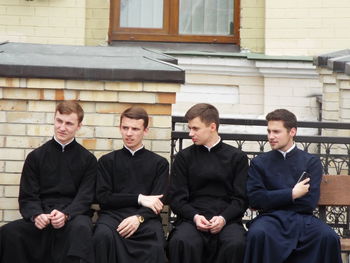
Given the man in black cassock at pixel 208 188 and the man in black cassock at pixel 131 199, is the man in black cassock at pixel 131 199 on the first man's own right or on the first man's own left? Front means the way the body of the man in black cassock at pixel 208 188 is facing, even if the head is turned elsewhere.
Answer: on the first man's own right

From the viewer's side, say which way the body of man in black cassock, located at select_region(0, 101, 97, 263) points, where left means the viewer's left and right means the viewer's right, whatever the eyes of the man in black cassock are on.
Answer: facing the viewer

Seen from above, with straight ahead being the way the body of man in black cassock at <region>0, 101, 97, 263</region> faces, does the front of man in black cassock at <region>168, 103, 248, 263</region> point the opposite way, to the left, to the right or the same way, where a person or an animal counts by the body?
the same way

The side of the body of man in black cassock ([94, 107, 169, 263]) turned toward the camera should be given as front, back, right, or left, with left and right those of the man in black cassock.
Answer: front

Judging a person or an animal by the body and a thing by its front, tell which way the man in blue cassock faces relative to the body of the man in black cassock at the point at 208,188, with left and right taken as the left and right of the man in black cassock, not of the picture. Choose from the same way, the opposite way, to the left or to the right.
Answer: the same way

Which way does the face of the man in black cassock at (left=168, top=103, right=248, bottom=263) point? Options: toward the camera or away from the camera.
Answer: toward the camera

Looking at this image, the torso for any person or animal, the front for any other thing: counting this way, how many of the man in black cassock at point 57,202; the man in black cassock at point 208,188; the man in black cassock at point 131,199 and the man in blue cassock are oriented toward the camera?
4

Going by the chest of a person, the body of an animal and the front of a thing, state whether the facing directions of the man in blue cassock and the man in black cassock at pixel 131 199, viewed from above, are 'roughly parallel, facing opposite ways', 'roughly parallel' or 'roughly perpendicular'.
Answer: roughly parallel

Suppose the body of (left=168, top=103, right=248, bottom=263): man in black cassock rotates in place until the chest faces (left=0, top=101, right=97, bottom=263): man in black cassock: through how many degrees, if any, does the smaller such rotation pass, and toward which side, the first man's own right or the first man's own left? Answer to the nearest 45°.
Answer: approximately 90° to the first man's own right

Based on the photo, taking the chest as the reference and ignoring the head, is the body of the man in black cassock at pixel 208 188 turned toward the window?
no

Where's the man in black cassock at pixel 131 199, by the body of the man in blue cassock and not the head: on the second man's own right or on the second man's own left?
on the second man's own right

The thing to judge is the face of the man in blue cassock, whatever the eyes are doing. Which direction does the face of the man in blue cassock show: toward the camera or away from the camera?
toward the camera

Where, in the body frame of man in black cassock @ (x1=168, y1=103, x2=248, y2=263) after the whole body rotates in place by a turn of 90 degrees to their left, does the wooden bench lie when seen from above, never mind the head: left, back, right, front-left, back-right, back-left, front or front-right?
front

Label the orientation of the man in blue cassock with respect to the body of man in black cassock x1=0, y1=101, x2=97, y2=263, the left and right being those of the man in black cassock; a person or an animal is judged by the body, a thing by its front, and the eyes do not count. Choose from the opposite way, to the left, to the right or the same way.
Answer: the same way

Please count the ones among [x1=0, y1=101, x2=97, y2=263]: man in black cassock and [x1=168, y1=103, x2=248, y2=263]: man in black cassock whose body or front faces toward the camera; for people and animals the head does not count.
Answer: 2

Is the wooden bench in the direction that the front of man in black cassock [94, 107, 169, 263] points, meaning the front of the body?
no

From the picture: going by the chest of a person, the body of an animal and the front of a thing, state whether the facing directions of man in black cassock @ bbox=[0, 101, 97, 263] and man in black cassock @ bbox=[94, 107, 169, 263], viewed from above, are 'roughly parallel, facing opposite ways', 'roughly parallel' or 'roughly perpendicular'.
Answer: roughly parallel
